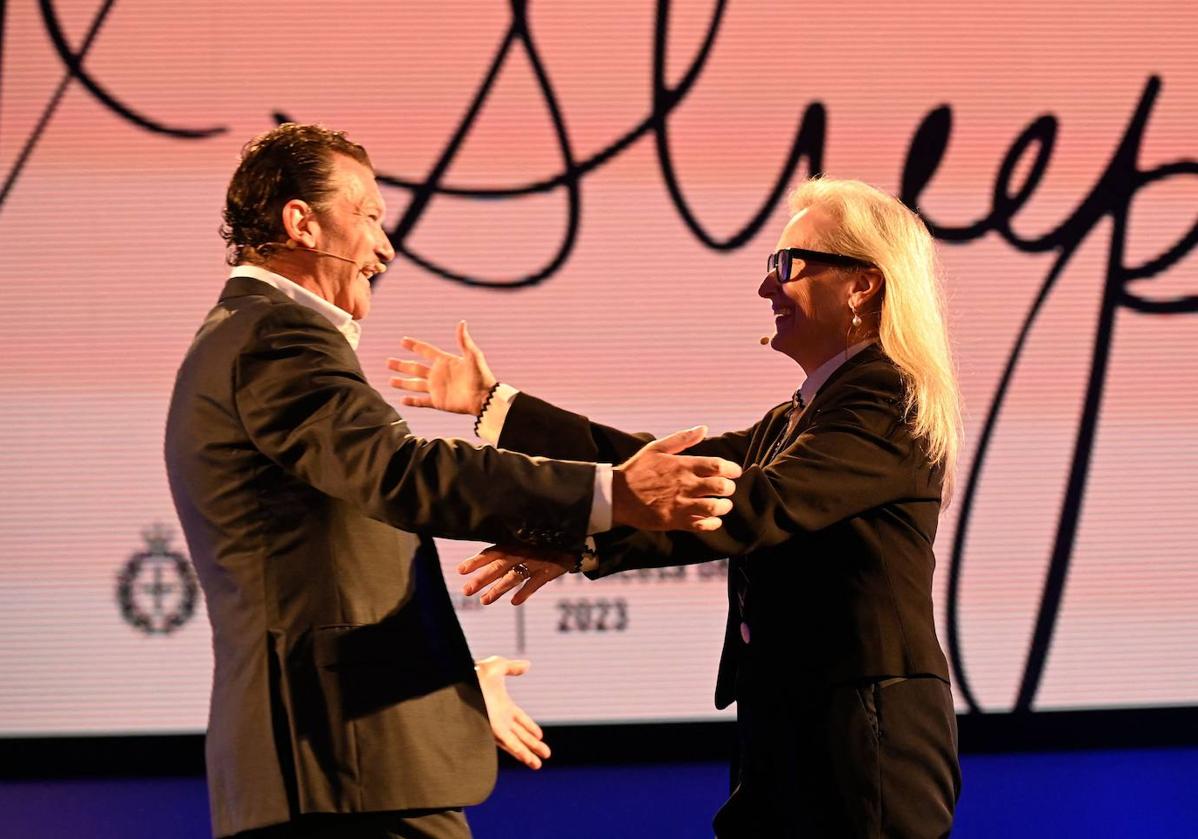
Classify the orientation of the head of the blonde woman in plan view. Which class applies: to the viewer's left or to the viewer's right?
to the viewer's left

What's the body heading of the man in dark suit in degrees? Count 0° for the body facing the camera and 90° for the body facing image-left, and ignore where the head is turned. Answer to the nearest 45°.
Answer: approximately 270°

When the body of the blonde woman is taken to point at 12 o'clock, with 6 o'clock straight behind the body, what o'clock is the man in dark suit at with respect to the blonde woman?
The man in dark suit is roughly at 11 o'clock from the blonde woman.

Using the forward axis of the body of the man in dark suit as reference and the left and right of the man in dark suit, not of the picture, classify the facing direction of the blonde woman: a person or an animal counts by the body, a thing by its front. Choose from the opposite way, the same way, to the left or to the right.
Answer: the opposite way

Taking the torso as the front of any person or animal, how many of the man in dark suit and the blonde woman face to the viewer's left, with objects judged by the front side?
1

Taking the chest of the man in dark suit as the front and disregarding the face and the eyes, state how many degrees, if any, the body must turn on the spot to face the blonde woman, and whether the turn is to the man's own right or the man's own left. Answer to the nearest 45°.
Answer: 0° — they already face them

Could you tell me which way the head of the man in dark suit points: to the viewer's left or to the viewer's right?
to the viewer's right

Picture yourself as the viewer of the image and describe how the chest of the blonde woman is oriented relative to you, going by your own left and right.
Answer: facing to the left of the viewer
